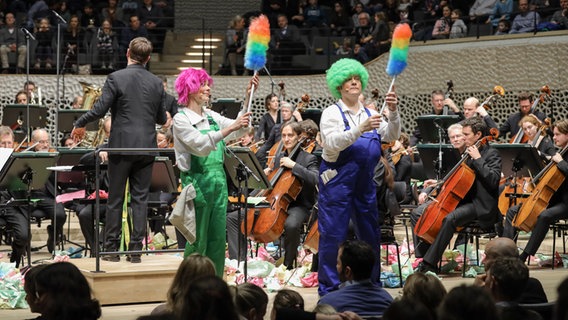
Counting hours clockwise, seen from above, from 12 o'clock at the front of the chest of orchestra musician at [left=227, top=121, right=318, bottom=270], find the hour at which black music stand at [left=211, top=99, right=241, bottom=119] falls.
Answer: The black music stand is roughly at 4 o'clock from the orchestra musician.

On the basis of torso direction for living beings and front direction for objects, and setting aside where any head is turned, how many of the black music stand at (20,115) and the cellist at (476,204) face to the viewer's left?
1

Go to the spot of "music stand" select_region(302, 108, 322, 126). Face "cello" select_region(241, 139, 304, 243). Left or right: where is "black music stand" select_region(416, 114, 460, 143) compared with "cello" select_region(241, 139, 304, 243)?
left

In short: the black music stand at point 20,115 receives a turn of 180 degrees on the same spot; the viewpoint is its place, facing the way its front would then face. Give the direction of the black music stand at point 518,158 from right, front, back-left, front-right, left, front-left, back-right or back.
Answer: front-left

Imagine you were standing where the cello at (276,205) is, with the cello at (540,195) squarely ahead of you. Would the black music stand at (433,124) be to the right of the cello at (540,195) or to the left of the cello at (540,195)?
left

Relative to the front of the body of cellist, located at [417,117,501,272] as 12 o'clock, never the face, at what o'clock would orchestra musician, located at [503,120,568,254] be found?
The orchestra musician is roughly at 5 o'clock from the cellist.

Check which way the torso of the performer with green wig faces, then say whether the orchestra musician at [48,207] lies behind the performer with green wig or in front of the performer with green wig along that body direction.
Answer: behind

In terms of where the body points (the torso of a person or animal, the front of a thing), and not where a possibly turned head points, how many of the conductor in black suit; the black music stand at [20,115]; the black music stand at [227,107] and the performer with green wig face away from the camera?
3

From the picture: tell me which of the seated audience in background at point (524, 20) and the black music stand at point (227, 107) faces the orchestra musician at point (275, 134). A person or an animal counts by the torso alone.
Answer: the seated audience in background
